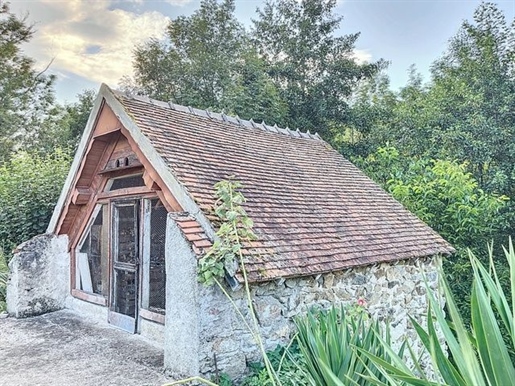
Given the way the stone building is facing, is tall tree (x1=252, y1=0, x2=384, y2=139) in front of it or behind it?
behind

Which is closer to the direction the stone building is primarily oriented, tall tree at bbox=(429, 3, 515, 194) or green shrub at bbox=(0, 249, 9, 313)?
the green shrub

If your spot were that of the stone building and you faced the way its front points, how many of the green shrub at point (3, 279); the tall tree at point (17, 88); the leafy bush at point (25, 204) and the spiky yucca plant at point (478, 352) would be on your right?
3

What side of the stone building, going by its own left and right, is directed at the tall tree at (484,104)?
back

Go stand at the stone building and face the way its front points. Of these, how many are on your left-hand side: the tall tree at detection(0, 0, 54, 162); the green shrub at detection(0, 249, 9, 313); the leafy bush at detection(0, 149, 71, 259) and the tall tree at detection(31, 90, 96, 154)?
0

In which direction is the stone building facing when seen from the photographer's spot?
facing the viewer and to the left of the viewer

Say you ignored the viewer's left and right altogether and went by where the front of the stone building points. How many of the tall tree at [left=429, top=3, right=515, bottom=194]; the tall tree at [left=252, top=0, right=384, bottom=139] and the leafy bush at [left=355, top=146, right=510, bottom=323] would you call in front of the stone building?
0

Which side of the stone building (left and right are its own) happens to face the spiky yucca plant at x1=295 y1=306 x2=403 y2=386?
left

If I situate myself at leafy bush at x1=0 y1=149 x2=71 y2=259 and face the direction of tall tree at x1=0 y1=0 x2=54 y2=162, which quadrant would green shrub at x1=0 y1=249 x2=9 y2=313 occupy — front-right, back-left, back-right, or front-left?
back-left

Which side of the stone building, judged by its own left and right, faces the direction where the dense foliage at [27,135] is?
right

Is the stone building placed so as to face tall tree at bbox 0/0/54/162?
no

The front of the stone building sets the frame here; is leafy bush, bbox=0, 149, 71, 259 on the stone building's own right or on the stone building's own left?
on the stone building's own right
